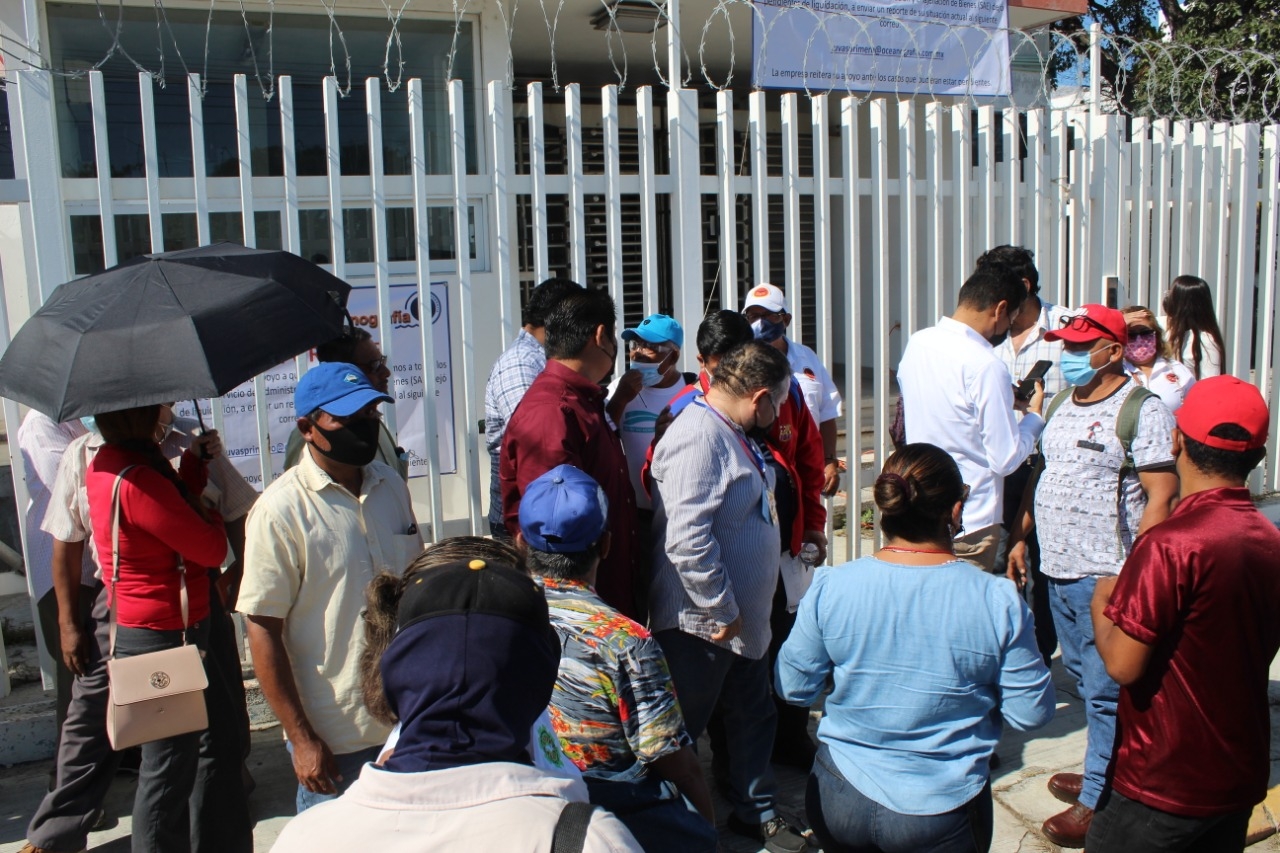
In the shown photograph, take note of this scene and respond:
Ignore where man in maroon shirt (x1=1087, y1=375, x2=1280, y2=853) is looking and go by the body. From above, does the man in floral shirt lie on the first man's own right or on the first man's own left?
on the first man's own left

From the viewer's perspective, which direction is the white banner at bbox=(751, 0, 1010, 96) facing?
toward the camera

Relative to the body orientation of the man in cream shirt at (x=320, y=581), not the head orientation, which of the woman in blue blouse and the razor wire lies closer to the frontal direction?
the woman in blue blouse

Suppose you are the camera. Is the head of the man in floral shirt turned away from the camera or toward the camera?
away from the camera

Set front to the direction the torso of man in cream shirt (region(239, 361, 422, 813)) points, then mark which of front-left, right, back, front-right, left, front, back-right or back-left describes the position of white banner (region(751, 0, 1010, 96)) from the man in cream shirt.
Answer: left

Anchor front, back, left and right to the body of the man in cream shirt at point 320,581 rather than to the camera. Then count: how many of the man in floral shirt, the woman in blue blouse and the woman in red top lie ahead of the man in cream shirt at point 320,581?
2

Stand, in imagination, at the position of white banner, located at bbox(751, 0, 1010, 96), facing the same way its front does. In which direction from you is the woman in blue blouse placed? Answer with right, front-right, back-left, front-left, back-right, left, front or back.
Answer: front

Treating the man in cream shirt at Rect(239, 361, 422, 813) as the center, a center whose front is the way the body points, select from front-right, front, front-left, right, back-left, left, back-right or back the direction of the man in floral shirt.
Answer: front

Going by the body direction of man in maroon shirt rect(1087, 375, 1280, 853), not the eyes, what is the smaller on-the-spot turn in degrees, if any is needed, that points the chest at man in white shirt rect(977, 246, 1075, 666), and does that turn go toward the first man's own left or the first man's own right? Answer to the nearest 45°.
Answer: approximately 45° to the first man's own right

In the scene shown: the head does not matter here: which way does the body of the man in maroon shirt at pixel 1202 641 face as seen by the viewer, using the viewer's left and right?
facing away from the viewer and to the left of the viewer

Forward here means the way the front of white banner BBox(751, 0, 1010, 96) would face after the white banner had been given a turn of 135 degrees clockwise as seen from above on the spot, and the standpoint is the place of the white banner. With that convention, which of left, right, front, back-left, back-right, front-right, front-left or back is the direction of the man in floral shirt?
back-left

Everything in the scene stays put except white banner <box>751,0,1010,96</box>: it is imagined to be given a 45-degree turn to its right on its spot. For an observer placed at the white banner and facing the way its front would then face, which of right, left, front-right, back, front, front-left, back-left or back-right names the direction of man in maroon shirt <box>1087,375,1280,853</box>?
front-left

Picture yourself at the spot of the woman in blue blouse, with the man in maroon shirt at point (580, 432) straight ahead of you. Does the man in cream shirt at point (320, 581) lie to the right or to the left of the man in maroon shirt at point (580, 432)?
left

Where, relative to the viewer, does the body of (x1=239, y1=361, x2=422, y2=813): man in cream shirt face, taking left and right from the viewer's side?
facing the viewer and to the right of the viewer

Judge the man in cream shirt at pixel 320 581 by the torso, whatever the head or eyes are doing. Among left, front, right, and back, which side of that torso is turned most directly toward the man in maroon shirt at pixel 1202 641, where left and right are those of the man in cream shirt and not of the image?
front

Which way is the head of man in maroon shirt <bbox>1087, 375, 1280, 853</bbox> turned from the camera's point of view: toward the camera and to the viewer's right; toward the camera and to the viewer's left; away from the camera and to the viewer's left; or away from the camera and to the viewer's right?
away from the camera and to the viewer's left
